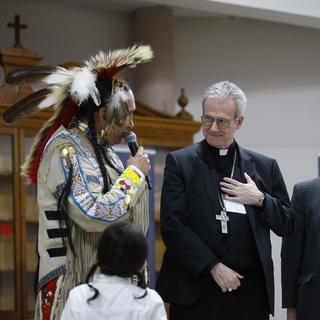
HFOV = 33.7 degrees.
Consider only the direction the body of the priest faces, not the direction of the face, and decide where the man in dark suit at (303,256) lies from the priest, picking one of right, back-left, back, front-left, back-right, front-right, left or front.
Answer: back-left

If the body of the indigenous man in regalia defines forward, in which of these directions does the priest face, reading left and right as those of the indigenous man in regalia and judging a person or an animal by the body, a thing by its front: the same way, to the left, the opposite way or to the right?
to the right

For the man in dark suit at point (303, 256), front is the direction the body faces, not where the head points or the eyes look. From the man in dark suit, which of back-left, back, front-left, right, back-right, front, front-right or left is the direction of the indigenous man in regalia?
front-right

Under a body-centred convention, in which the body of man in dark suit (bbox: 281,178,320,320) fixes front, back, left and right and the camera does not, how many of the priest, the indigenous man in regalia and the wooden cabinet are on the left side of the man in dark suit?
0

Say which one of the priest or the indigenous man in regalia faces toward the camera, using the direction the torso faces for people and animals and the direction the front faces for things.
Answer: the priest

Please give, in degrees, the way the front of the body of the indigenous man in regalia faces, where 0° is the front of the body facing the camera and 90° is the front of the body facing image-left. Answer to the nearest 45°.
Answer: approximately 270°

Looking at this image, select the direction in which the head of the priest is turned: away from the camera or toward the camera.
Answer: toward the camera

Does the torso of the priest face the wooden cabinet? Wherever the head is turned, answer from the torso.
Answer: no

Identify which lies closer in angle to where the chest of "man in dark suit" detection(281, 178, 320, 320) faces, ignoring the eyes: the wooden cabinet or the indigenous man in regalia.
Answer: the indigenous man in regalia

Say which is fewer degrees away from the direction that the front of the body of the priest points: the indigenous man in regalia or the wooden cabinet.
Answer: the indigenous man in regalia

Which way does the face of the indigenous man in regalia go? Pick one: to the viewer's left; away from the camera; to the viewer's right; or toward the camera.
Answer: to the viewer's right

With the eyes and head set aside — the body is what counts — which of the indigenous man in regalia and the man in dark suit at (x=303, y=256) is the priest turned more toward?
the indigenous man in regalia

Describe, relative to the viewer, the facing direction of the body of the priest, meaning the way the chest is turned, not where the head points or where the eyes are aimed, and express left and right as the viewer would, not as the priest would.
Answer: facing the viewer
